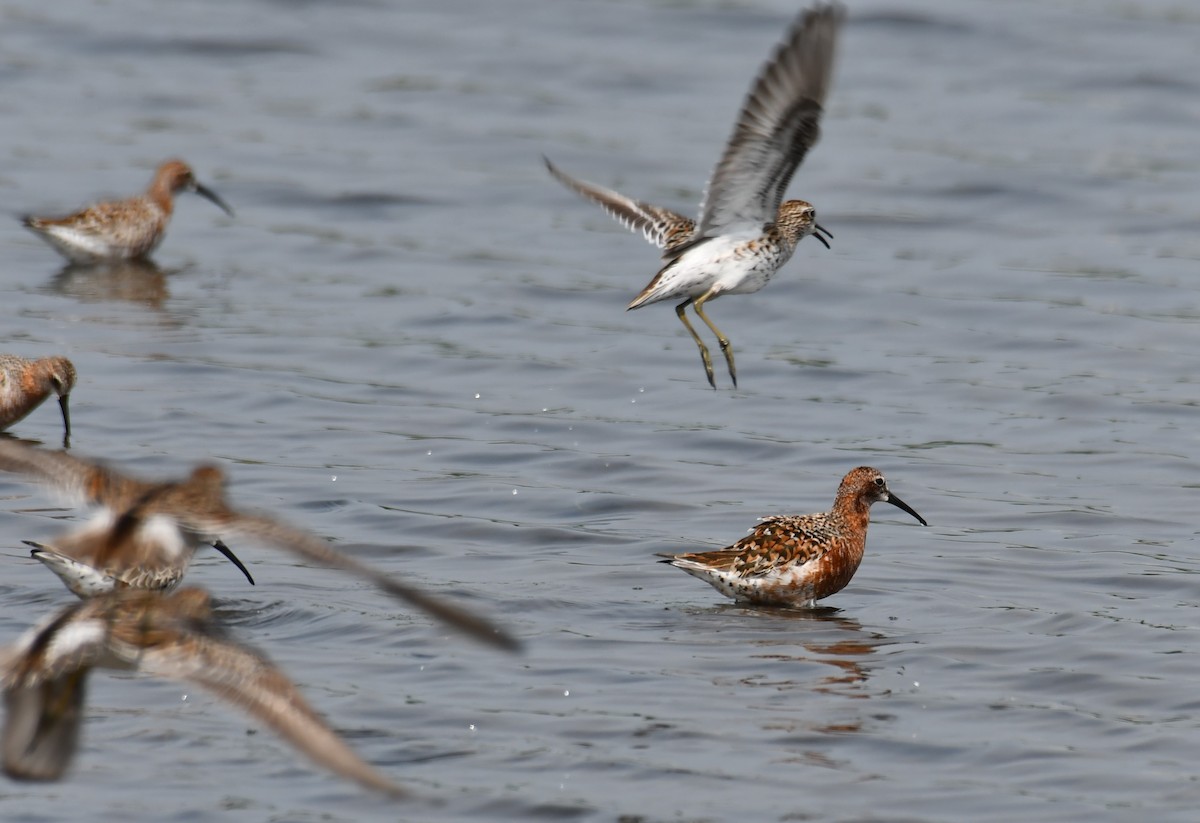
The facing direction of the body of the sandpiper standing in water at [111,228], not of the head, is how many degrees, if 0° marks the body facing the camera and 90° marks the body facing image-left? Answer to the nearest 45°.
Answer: approximately 270°

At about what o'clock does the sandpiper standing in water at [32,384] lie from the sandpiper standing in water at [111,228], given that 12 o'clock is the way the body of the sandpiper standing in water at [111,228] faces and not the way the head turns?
the sandpiper standing in water at [32,384] is roughly at 3 o'clock from the sandpiper standing in water at [111,228].

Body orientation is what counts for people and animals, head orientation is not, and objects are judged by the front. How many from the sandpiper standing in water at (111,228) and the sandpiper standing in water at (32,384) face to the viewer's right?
2

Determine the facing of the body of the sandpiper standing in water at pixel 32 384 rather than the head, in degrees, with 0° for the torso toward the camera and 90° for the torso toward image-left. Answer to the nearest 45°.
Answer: approximately 270°

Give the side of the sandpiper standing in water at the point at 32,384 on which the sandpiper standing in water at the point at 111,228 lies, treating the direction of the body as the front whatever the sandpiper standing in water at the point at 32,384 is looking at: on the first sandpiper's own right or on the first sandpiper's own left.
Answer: on the first sandpiper's own left
